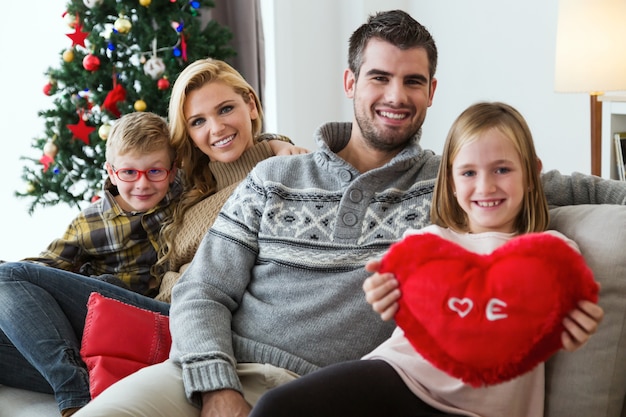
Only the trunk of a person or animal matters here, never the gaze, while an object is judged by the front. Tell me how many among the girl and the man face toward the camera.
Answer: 2

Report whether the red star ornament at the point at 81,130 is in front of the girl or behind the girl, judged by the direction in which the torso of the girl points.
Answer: behind

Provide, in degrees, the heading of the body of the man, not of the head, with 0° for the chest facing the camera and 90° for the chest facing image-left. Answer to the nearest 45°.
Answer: approximately 0°

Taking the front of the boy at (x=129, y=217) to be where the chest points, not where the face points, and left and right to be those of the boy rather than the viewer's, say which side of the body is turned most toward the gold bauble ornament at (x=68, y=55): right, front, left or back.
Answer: back

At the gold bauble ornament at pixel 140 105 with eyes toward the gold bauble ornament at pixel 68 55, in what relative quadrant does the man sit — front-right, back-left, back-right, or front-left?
back-left

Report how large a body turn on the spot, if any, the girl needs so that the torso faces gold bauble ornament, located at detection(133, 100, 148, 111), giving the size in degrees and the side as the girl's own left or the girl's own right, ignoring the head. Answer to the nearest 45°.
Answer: approximately 135° to the girl's own right

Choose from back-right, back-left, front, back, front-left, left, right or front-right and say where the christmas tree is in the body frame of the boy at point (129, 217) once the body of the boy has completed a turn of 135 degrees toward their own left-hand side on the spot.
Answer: front-left

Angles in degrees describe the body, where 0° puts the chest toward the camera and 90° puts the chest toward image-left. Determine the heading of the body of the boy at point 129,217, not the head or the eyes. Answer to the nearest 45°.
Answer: approximately 0°

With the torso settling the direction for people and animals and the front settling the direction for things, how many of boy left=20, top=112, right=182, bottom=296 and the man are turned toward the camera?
2

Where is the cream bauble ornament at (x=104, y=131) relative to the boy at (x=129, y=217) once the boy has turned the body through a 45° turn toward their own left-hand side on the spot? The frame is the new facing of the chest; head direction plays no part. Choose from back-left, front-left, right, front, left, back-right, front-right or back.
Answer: back-left
